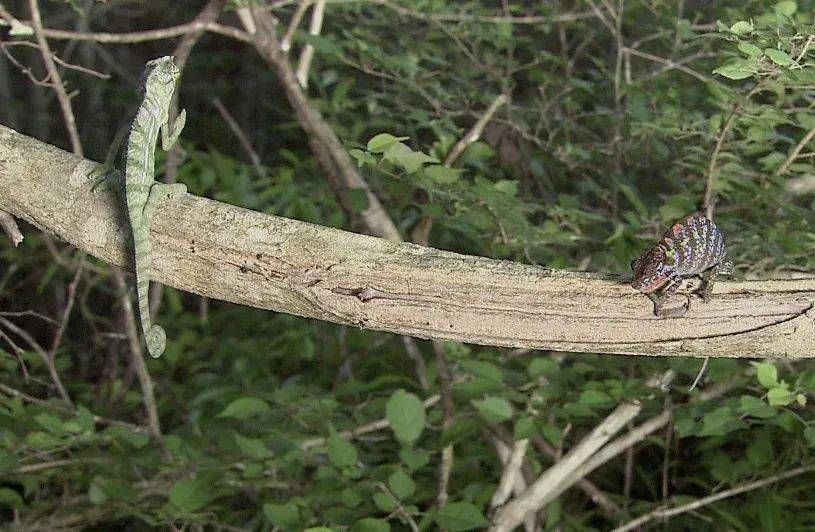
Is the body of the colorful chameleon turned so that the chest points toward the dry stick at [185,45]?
no

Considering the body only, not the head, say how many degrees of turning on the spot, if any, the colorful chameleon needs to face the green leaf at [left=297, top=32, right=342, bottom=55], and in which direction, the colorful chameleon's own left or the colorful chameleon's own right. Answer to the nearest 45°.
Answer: approximately 90° to the colorful chameleon's own right

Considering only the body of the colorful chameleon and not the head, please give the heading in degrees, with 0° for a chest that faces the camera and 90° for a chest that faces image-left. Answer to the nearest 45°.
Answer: approximately 45°
